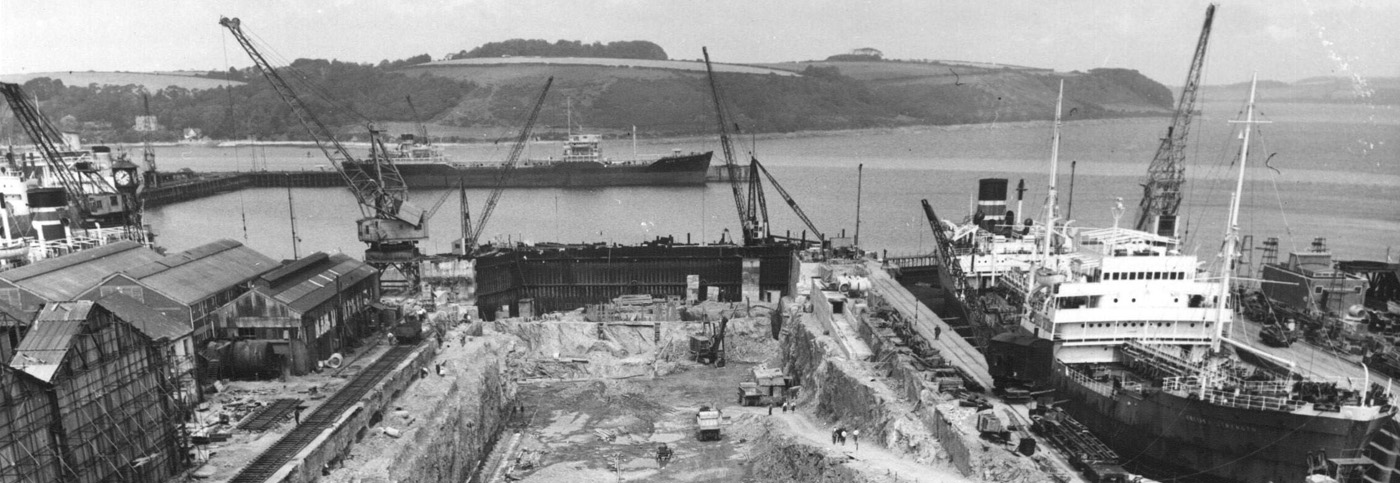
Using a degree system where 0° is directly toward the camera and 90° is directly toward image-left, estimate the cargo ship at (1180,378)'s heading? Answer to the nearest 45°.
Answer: approximately 315°

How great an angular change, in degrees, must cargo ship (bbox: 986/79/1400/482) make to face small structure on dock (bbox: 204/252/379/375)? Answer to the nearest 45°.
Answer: approximately 90° to its right

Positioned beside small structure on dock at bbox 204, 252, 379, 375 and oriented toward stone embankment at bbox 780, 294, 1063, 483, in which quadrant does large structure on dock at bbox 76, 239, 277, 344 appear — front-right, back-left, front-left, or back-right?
back-left

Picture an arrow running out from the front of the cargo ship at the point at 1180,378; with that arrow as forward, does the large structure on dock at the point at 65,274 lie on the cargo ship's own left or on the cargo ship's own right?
on the cargo ship's own right

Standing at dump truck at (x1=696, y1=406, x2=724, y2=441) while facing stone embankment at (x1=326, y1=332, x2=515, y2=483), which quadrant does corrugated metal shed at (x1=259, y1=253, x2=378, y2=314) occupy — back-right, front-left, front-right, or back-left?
front-right

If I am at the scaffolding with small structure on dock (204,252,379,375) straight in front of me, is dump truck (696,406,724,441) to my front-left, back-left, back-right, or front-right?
front-right

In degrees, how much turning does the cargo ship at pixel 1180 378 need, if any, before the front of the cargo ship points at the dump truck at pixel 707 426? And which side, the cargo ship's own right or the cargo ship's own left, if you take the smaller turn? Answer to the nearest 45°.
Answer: approximately 135° to the cargo ship's own right

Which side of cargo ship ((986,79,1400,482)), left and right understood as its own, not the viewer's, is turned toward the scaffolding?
right
